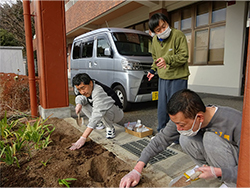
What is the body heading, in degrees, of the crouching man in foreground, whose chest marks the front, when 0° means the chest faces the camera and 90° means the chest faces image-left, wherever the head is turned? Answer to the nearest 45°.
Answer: approximately 45°

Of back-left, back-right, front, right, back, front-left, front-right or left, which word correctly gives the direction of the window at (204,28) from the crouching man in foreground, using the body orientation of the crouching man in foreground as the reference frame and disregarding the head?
back-right

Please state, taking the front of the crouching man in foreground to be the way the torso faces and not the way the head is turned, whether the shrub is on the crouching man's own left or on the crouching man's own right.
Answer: on the crouching man's own right

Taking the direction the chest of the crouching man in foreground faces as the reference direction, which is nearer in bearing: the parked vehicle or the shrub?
the shrub

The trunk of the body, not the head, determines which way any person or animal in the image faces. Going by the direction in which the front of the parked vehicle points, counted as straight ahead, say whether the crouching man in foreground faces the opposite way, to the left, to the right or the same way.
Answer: to the right
